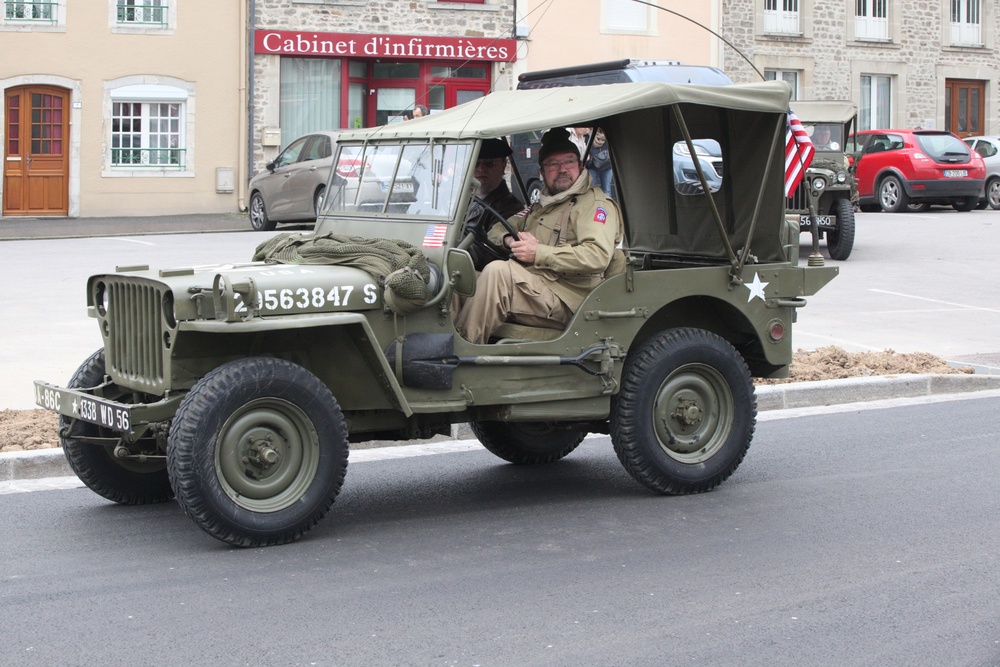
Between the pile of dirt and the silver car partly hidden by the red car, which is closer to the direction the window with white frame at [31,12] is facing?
the pile of dirt

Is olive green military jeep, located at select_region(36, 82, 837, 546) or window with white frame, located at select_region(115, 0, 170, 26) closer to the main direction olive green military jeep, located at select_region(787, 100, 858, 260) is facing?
the olive green military jeep

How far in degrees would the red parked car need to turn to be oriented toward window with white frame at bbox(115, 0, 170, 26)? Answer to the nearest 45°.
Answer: approximately 45° to its left

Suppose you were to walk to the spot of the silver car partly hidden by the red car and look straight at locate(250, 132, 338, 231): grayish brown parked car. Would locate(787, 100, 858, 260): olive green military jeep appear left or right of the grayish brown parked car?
left

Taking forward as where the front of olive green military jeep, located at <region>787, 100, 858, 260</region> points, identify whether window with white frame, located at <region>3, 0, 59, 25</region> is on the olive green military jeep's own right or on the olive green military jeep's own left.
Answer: on the olive green military jeep's own right

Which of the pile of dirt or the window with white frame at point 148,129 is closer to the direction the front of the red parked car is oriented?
the window with white frame

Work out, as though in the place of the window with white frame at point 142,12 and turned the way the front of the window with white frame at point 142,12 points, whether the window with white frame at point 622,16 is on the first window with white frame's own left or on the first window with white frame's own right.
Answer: on the first window with white frame's own left

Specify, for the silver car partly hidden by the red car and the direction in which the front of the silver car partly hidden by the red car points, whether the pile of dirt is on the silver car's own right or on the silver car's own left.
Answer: on the silver car's own left

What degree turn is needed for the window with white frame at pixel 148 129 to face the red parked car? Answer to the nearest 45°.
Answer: approximately 90° to its left

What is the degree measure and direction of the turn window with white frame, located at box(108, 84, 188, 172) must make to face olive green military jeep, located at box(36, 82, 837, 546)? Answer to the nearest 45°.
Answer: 0° — it already faces it

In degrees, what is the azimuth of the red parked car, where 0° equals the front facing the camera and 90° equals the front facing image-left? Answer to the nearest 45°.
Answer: approximately 135°
